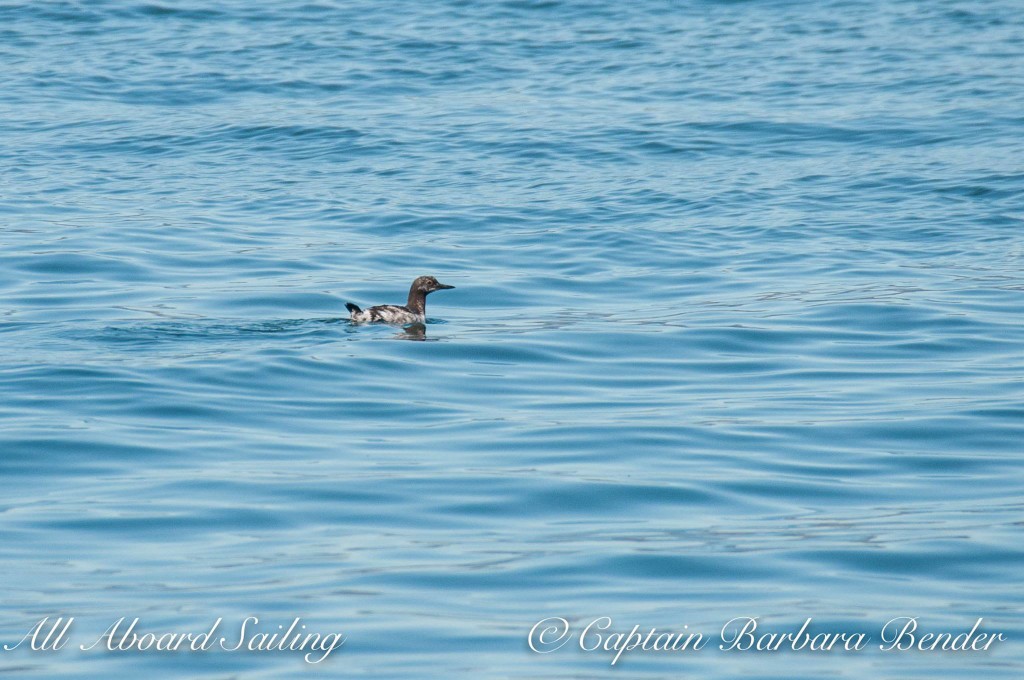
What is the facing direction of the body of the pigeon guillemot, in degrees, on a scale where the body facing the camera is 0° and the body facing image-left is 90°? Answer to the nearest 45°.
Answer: approximately 270°
